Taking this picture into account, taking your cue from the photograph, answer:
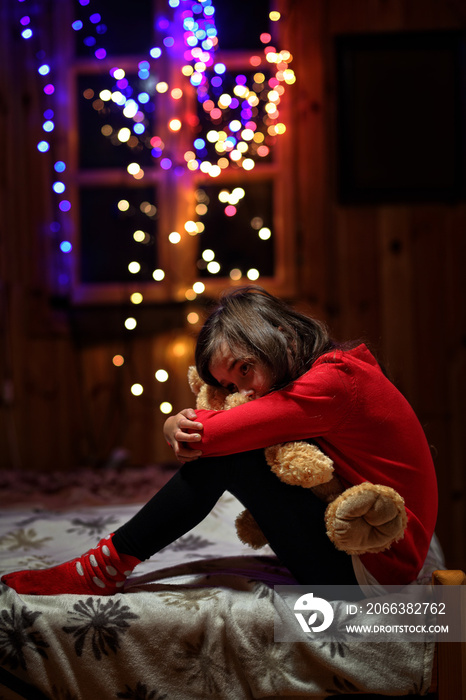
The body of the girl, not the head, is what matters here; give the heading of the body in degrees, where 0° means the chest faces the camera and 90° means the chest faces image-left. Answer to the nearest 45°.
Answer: approximately 90°

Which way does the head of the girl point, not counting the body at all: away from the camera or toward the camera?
toward the camera

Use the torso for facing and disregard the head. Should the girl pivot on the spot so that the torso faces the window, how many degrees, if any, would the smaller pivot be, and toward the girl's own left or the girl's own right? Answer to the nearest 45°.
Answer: approximately 90° to the girl's own right

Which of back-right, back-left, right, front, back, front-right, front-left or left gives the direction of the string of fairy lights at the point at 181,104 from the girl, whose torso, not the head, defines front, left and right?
right
